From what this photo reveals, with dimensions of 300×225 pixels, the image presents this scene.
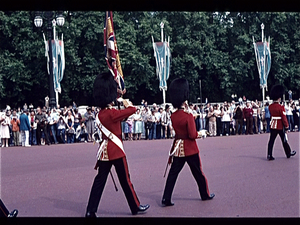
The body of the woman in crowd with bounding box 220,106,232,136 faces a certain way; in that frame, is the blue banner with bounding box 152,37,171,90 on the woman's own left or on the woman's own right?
on the woman's own right

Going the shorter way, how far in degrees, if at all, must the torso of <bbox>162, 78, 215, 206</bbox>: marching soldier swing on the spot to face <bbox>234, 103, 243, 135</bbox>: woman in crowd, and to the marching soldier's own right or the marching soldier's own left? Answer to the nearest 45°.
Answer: approximately 45° to the marching soldier's own left

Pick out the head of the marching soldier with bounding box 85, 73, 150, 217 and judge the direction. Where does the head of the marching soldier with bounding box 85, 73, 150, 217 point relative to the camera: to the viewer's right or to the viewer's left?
to the viewer's right

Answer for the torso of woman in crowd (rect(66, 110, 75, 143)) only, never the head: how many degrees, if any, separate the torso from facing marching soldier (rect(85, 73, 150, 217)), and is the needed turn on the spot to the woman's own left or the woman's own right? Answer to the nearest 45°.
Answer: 0° — they already face them

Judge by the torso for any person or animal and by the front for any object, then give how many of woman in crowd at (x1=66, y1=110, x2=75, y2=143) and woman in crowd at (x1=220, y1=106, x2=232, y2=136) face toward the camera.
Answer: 2

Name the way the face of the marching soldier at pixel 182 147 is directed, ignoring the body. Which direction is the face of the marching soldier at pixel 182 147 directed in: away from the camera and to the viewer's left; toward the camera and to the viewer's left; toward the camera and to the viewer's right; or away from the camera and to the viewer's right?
away from the camera and to the viewer's right

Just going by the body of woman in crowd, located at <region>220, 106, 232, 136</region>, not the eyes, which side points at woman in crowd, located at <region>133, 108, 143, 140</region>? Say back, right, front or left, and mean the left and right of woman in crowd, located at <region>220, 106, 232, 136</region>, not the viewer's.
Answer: right

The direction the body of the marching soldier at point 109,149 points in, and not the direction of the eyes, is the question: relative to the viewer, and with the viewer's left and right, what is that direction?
facing away from the viewer and to the right of the viewer

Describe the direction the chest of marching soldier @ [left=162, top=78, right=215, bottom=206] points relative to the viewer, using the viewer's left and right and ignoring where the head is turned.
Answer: facing away from the viewer and to the right of the viewer

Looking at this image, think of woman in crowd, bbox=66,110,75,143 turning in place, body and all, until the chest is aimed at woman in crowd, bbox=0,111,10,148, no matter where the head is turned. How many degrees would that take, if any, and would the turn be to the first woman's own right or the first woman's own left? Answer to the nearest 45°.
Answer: approximately 90° to the first woman's own right
